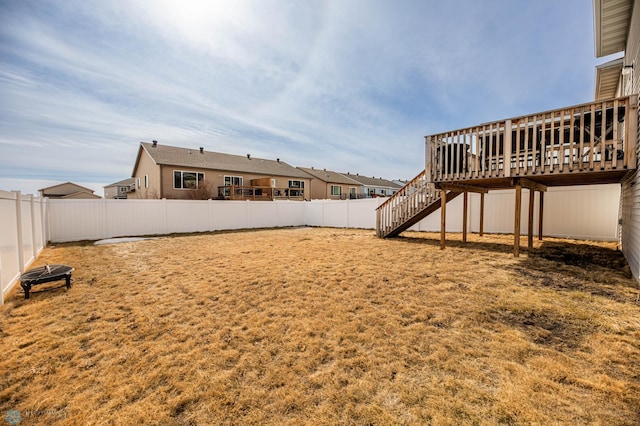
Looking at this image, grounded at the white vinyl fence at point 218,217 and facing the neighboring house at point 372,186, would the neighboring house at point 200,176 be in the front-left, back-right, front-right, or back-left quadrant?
front-left

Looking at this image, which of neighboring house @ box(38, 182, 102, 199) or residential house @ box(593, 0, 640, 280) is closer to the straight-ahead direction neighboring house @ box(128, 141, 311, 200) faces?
the neighboring house

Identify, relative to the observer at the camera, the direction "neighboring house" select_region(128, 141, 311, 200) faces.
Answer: facing away from the viewer and to the left of the viewer

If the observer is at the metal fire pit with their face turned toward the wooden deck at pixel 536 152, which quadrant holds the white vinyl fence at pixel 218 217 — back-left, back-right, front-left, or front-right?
front-left

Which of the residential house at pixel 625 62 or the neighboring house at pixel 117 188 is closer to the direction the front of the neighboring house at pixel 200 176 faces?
the neighboring house

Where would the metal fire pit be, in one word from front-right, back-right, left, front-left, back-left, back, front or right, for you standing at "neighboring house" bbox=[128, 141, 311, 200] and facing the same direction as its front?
back-left

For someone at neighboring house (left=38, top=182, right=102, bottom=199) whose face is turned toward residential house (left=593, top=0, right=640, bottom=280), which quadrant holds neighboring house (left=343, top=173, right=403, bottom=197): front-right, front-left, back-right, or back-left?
front-left
